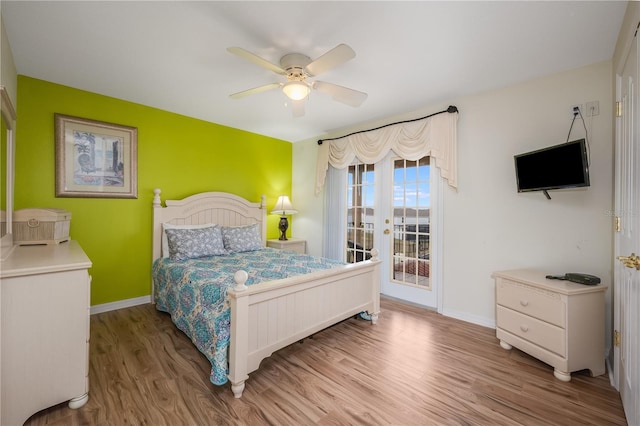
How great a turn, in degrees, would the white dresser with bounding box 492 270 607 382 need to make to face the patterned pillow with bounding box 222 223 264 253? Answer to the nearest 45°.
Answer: approximately 45° to its right

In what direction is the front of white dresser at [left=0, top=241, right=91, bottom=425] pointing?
to the viewer's right

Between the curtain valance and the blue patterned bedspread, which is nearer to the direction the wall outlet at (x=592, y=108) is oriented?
the blue patterned bedspread

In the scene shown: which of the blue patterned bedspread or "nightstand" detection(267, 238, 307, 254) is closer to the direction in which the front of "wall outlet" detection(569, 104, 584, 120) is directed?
the blue patterned bedspread

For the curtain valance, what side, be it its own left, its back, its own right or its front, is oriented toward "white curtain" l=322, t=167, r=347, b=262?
right

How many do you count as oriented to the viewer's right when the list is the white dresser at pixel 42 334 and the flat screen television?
1
